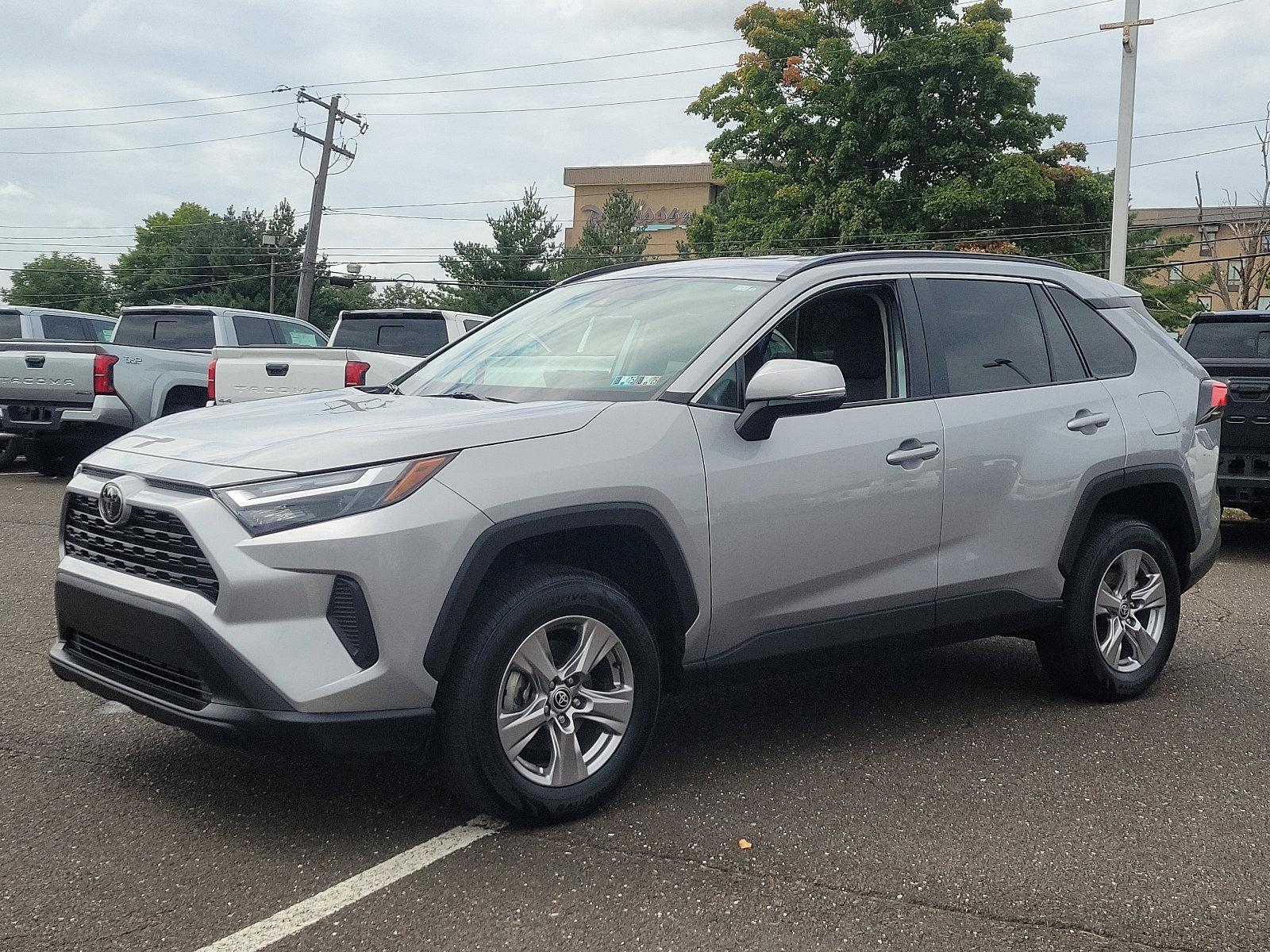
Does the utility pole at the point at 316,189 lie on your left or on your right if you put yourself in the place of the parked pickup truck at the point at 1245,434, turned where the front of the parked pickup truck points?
on your left

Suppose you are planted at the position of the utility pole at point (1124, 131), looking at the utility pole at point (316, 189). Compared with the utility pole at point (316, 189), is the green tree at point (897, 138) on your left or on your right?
right

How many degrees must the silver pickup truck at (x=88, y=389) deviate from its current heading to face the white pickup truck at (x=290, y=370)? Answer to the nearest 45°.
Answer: approximately 90° to its right

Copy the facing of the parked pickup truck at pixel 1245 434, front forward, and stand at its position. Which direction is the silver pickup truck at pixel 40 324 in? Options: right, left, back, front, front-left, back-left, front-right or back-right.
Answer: left

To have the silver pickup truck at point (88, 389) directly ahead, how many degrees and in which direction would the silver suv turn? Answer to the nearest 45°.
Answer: approximately 90° to its right

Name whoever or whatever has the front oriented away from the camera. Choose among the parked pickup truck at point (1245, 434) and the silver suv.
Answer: the parked pickup truck

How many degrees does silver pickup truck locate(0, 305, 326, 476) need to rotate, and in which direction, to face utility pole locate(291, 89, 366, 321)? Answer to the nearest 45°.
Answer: approximately 45° to its left

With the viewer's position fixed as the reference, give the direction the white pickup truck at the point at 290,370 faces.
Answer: facing away from the viewer and to the right of the viewer

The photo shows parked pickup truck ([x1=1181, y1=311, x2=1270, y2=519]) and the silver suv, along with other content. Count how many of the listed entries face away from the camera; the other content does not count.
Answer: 1

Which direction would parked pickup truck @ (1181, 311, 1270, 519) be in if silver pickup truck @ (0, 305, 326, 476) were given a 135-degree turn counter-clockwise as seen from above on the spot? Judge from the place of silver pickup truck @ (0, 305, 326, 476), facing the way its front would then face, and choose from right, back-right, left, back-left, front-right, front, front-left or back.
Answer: back-left

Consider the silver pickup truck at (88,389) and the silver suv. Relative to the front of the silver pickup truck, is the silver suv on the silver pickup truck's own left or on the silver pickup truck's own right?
on the silver pickup truck's own right

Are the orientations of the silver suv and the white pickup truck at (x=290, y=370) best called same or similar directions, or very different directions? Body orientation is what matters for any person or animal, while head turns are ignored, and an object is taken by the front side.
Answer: very different directions

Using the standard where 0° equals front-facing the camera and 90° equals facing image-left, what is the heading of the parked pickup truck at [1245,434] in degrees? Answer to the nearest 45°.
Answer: approximately 180°
